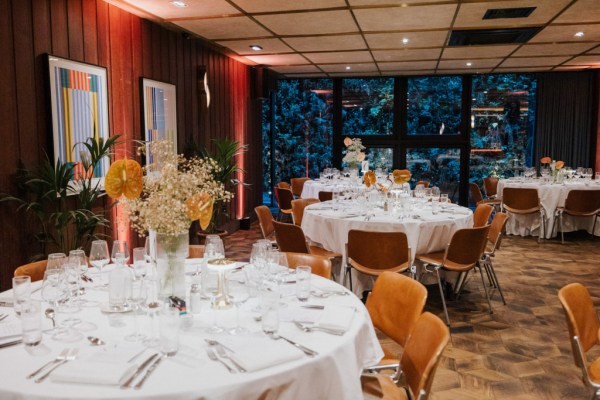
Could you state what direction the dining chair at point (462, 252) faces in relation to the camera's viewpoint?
facing away from the viewer and to the left of the viewer

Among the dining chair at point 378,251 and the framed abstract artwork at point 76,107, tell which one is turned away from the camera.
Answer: the dining chair

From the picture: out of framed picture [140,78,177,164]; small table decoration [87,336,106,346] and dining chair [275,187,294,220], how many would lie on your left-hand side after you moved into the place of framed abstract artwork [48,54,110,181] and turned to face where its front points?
2

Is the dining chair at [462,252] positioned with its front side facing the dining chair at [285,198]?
yes

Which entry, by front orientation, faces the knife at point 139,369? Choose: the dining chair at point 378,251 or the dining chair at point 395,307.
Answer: the dining chair at point 395,307

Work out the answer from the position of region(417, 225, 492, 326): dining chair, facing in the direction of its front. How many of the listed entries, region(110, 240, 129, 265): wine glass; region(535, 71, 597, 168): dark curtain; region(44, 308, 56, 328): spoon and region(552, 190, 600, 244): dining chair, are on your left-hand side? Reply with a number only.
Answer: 2

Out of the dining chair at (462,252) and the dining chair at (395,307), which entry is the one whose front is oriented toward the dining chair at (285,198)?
the dining chair at (462,252)

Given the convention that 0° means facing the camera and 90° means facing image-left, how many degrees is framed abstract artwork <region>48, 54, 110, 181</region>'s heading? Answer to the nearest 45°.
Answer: approximately 315°

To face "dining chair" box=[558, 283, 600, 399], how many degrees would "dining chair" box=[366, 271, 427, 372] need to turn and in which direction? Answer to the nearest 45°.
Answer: approximately 135° to its left

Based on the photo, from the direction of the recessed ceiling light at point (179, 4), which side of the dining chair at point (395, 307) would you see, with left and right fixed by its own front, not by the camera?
right

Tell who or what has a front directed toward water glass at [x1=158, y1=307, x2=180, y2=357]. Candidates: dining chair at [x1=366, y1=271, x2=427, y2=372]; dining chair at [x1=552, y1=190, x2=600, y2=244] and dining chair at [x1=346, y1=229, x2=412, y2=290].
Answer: dining chair at [x1=366, y1=271, x2=427, y2=372]

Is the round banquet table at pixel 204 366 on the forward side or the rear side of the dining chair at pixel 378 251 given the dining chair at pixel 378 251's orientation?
on the rear side

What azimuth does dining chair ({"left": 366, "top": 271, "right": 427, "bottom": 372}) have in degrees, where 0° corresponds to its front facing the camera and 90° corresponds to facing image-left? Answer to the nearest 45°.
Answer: approximately 45°

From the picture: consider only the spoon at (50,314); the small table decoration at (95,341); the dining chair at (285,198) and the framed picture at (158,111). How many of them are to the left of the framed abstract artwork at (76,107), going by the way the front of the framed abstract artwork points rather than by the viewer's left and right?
2

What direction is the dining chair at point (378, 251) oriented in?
away from the camera

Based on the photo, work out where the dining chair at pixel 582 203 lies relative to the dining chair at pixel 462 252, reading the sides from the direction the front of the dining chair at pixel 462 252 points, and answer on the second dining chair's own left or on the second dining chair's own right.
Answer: on the second dining chair's own right
